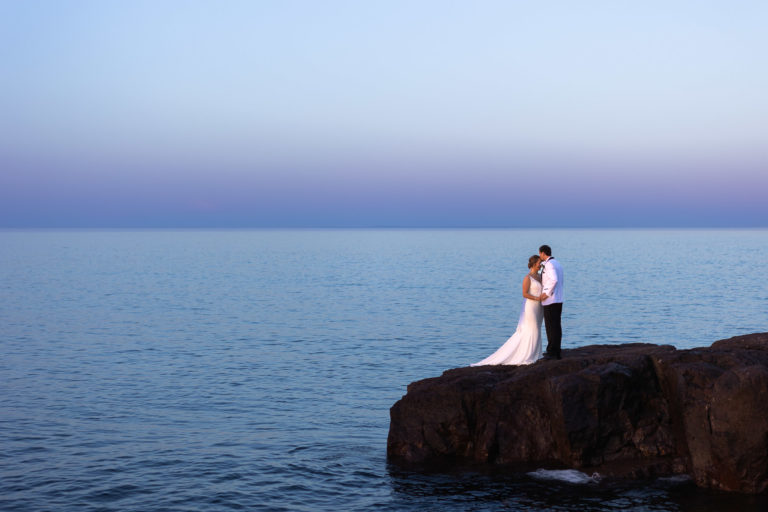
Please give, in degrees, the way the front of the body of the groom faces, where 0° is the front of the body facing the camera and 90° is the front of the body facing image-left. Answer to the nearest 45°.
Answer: approximately 90°
